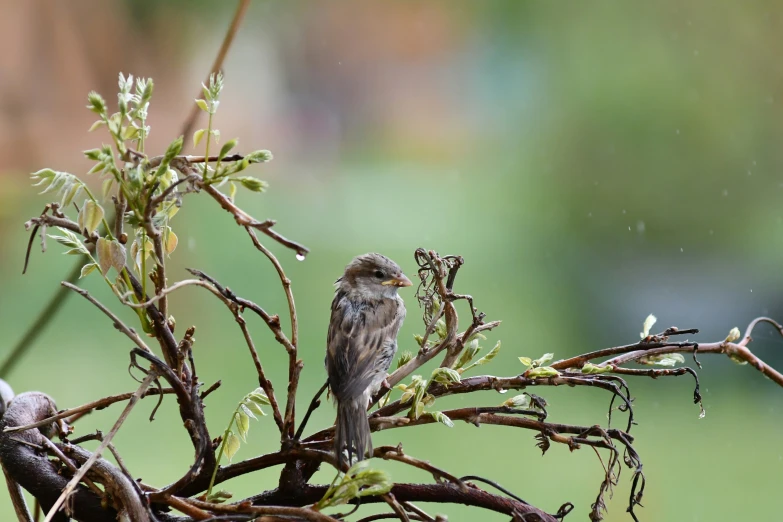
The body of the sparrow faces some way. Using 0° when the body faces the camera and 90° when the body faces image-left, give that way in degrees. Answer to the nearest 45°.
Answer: approximately 225°
